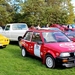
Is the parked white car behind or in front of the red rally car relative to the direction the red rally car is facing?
behind
